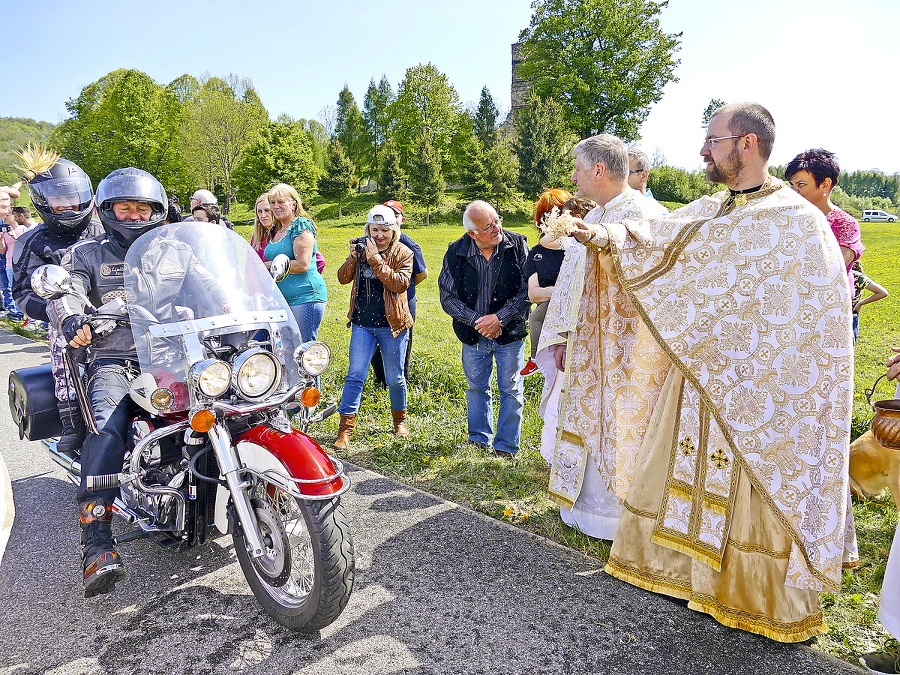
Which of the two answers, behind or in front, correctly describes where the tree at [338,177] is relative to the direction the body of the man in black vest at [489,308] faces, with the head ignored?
behind

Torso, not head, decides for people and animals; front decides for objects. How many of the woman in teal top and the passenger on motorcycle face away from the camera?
0

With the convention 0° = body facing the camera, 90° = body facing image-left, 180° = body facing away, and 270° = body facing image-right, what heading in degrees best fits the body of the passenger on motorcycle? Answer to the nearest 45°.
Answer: approximately 315°

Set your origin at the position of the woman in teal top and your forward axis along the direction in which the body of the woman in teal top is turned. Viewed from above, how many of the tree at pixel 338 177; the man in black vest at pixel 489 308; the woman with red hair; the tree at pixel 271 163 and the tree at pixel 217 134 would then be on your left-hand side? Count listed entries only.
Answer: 2

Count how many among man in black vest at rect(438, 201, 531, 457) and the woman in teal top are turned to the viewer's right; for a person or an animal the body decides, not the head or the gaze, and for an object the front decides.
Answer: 0

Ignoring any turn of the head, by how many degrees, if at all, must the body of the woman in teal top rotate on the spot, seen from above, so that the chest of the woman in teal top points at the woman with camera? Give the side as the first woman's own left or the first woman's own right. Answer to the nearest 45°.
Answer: approximately 90° to the first woman's own left

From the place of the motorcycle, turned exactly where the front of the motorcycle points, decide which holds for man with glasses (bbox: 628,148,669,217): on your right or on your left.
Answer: on your left

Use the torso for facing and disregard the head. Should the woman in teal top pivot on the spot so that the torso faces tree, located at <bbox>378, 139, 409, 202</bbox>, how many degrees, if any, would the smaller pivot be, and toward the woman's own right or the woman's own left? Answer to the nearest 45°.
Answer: approximately 135° to the woman's own right

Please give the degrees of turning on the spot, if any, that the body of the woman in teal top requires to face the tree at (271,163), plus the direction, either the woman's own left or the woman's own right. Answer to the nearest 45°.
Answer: approximately 135° to the woman's own right

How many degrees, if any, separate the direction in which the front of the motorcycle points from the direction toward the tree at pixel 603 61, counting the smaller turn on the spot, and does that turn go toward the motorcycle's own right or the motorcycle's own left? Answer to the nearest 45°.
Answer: approximately 90° to the motorcycle's own left

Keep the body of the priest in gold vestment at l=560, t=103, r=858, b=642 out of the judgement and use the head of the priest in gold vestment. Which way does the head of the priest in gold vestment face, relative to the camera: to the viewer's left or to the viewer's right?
to the viewer's left

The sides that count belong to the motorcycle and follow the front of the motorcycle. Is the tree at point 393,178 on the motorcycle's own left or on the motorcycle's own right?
on the motorcycle's own left

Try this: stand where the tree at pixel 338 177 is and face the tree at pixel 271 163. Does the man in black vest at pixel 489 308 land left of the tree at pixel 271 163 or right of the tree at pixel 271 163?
left

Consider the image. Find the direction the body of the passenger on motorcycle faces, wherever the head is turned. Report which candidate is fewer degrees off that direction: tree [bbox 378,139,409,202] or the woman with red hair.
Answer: the woman with red hair

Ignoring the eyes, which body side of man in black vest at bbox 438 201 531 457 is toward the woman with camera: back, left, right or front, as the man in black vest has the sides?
right

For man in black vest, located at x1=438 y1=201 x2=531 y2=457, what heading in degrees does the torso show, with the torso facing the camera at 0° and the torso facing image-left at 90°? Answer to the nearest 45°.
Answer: approximately 0°
